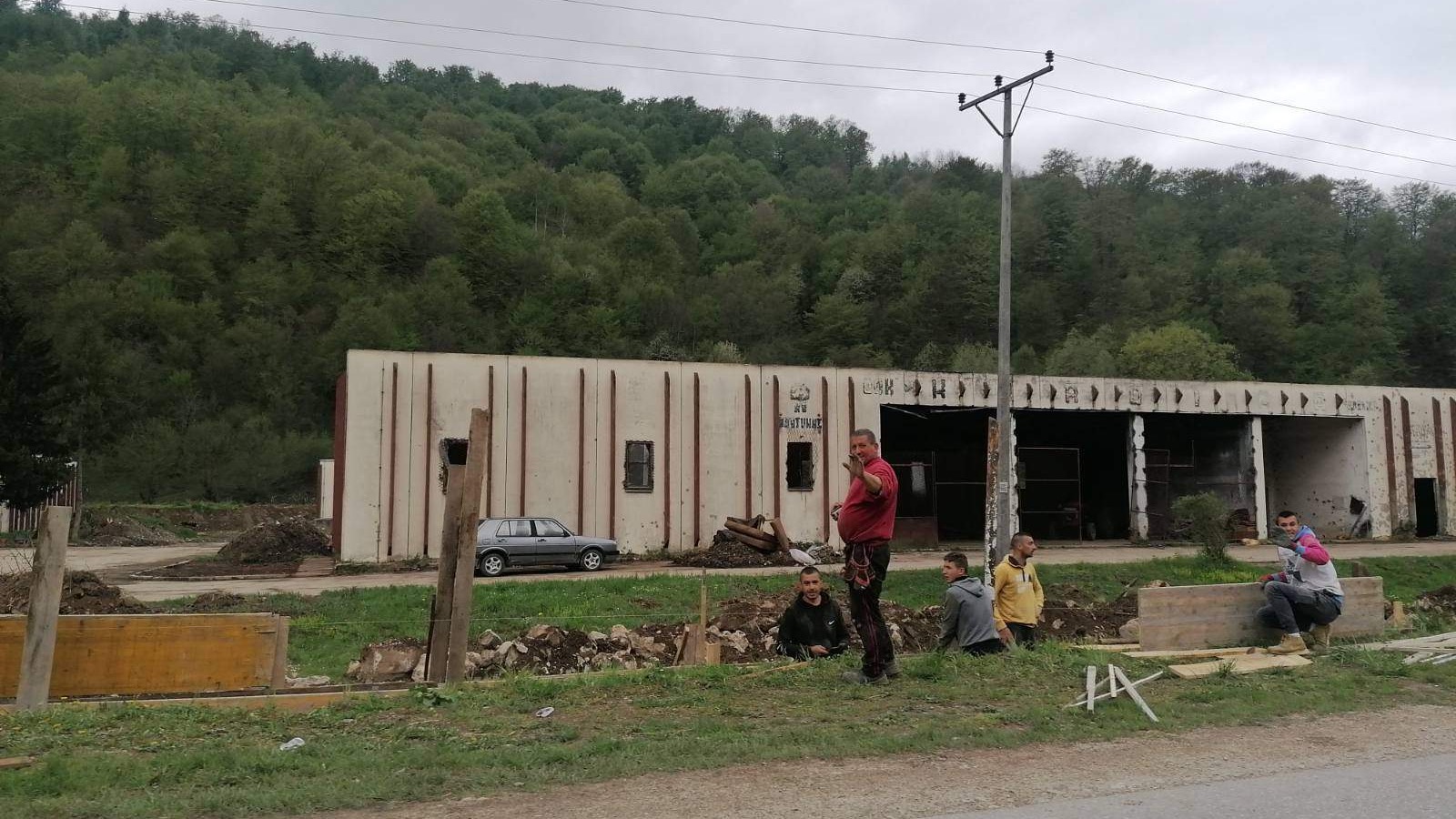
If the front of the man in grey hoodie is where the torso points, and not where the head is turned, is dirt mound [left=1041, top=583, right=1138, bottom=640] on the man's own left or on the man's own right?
on the man's own right

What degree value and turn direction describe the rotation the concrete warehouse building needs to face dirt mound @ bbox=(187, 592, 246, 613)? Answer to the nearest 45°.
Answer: approximately 45° to its right

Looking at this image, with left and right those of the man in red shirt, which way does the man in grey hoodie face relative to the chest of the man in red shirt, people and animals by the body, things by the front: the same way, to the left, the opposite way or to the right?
to the right

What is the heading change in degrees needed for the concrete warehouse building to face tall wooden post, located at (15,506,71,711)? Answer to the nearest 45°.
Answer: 0° — it already faces it

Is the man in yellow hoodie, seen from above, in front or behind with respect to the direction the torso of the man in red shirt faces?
behind

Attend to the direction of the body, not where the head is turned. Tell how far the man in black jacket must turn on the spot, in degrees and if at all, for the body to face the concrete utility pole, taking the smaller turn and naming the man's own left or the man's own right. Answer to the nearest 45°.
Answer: approximately 180°

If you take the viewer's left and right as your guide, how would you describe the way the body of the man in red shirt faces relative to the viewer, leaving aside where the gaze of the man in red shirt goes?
facing the viewer and to the left of the viewer

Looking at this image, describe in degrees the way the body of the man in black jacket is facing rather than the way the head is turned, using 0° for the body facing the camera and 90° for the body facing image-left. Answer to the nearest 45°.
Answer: approximately 0°

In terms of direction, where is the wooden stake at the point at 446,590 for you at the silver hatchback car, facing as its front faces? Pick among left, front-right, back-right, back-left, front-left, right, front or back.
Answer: right

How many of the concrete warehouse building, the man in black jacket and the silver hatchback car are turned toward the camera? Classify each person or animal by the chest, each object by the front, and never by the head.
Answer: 2

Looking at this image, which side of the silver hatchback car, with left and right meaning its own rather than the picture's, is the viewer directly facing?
right

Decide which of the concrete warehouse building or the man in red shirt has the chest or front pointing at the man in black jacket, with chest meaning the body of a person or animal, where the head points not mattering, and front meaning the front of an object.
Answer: the concrete warehouse building

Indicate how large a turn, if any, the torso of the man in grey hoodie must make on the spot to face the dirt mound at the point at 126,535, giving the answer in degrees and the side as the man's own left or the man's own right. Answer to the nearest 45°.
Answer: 0° — they already face it

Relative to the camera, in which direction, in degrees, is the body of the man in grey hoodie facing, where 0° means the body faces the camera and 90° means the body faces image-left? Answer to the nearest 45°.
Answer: approximately 135°
